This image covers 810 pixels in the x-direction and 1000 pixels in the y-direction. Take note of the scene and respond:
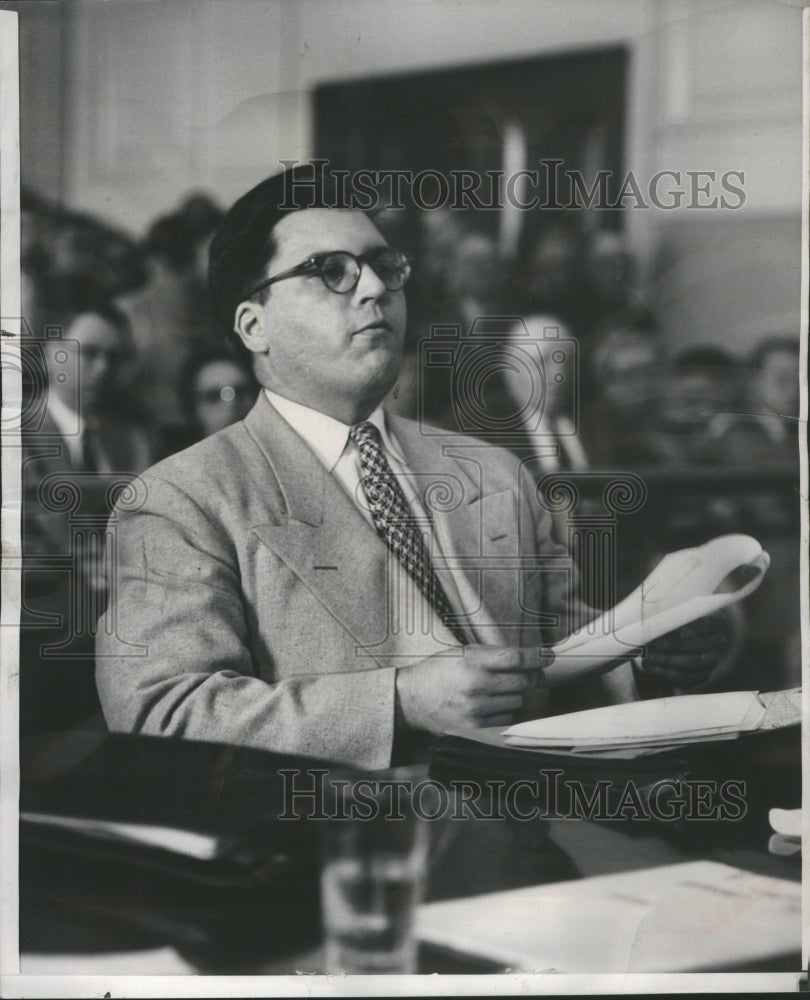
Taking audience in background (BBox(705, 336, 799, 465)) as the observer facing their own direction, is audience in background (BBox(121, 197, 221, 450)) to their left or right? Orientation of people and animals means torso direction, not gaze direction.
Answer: on their right

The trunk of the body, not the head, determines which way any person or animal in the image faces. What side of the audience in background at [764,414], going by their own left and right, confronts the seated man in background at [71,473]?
right

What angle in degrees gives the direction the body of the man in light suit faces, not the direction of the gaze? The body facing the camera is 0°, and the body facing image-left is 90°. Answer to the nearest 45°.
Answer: approximately 315°

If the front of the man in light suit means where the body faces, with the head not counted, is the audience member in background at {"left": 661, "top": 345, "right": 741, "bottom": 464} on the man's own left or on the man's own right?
on the man's own left

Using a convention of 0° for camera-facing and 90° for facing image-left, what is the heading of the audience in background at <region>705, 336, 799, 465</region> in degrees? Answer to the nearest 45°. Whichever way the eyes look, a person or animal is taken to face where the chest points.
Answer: approximately 0°

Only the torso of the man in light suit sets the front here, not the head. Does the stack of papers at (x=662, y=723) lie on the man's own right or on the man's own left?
on the man's own left
